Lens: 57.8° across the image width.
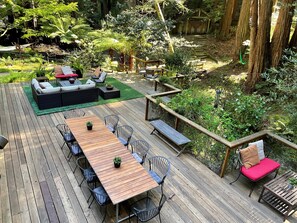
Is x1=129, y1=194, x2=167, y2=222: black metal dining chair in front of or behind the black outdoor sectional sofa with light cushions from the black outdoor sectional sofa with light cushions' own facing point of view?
behind

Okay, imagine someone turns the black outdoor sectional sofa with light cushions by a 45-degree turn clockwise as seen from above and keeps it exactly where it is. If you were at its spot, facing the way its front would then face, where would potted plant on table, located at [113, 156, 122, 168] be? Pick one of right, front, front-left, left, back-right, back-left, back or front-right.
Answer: back-right

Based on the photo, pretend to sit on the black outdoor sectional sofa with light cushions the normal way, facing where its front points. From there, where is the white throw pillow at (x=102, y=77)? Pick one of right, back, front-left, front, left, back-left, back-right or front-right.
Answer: front-right

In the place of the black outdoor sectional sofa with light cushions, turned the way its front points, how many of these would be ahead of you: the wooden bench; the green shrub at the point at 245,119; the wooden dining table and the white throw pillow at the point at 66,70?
1

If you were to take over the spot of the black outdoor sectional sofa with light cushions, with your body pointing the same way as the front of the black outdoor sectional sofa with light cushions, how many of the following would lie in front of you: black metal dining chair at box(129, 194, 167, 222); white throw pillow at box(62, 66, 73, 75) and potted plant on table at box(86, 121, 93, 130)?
1

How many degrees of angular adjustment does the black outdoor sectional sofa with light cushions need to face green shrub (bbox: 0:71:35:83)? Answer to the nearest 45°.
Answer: approximately 45° to its left

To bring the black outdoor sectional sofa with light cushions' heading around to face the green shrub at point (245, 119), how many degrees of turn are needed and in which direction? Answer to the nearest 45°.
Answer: approximately 135° to its right

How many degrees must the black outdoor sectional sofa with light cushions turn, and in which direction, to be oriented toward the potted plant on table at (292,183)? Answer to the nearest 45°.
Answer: approximately 135° to its right

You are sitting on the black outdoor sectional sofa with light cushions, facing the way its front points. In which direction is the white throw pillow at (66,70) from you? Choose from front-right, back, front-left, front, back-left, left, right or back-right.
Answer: front

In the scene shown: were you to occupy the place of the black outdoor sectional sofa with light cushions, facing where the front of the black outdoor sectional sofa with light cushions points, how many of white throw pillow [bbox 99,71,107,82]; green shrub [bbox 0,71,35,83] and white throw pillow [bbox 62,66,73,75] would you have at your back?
0

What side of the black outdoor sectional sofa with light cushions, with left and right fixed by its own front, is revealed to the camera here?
back

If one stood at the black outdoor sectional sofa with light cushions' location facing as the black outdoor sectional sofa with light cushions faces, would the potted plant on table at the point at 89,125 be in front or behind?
behind

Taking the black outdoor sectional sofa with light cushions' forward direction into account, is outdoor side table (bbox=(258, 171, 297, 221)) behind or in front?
behind
